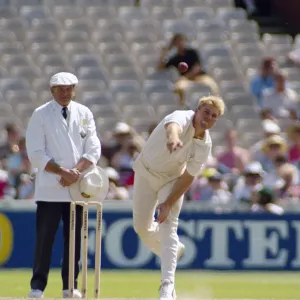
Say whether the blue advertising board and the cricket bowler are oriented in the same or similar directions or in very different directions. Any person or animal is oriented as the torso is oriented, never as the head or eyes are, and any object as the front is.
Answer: same or similar directions

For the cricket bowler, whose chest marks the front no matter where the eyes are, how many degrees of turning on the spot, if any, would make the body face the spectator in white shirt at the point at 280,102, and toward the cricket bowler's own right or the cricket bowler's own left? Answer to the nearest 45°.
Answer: approximately 180°

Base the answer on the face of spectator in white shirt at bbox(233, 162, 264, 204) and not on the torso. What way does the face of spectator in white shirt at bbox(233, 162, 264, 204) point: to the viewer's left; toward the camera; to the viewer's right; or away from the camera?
toward the camera

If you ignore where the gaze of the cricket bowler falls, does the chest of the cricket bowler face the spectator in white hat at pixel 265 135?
no

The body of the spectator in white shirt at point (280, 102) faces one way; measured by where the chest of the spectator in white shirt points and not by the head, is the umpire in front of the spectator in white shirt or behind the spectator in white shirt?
in front

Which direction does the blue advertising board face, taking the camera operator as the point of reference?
facing the viewer

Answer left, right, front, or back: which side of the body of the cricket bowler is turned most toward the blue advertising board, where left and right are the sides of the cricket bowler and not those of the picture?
back

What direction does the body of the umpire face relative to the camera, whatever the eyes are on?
toward the camera

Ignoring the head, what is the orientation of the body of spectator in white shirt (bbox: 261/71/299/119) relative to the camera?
toward the camera

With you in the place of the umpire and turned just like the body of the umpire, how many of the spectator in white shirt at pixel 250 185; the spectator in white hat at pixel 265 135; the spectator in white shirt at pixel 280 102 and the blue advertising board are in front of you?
0

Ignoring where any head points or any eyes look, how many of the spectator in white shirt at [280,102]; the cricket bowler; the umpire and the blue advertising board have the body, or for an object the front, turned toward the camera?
4

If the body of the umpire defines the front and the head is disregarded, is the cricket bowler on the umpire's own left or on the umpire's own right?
on the umpire's own left

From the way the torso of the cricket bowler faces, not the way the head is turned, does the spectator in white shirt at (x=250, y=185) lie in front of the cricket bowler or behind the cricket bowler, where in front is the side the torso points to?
behind

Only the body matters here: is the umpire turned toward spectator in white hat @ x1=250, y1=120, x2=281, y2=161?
no
